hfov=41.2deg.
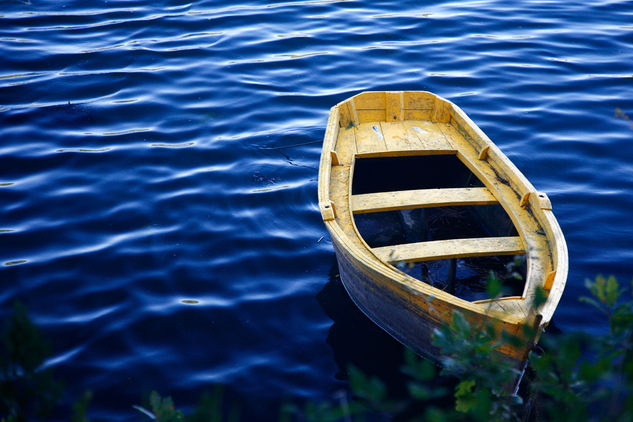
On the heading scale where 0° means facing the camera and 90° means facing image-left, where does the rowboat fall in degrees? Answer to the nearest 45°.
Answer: approximately 315°
